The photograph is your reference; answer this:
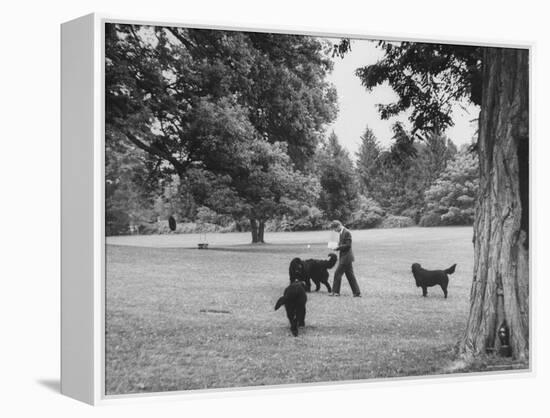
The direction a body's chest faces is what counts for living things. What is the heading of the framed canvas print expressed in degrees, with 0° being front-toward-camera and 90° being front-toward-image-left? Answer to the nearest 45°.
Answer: approximately 315°
